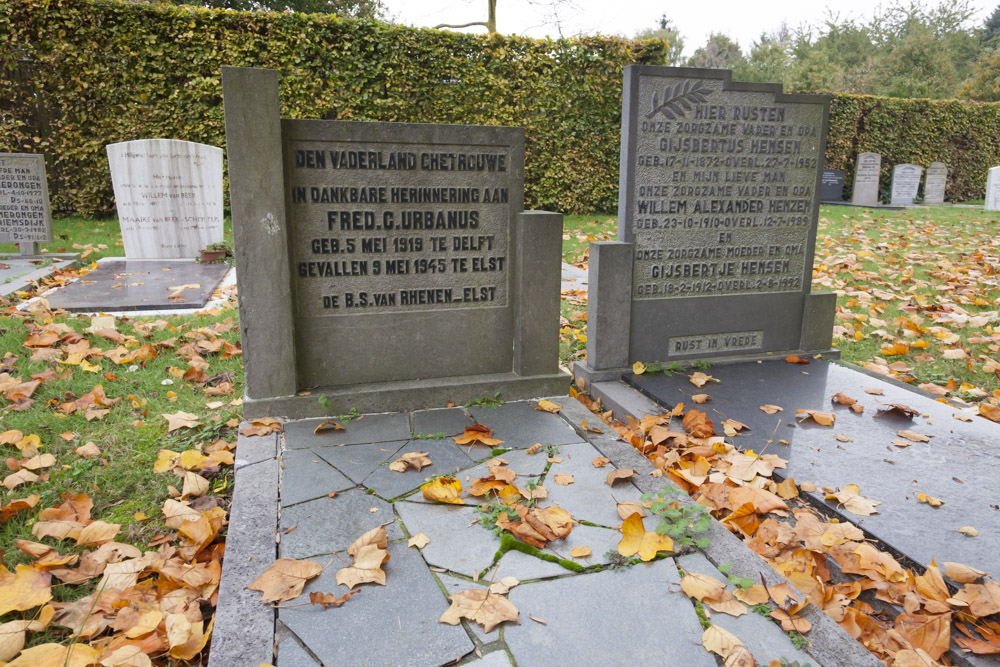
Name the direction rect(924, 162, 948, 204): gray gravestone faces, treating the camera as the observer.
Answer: facing the viewer

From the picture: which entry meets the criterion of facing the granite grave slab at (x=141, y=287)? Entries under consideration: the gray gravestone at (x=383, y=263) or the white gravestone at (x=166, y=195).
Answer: the white gravestone at (x=166, y=195)

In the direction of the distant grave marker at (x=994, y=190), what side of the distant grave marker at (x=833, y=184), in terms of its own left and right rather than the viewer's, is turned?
left

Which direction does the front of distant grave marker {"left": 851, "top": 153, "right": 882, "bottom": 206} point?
toward the camera

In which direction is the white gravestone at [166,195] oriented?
toward the camera

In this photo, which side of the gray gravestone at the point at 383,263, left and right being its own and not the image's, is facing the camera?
front

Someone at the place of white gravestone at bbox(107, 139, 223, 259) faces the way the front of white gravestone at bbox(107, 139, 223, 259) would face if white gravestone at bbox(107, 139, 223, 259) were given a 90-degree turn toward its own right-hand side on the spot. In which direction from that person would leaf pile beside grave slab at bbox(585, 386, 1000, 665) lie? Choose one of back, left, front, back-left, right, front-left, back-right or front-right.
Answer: left

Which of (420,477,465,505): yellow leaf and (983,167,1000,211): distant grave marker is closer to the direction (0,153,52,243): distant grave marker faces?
the yellow leaf

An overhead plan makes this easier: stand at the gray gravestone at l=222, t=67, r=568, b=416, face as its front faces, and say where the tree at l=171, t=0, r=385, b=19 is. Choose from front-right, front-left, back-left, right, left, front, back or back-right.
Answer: back

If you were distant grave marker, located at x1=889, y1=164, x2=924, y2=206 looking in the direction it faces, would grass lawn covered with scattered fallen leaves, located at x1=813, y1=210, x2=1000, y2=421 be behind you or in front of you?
in front

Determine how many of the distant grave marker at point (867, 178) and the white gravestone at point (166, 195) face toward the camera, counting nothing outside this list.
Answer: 2

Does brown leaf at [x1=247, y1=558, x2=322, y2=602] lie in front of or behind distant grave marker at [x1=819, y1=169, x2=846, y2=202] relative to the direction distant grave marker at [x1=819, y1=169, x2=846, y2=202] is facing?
in front

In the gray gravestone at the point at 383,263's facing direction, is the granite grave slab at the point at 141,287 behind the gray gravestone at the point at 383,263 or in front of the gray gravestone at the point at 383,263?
behind

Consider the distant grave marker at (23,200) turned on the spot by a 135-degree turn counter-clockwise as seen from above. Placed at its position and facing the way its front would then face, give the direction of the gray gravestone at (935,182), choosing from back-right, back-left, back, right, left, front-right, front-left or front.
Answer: front-right
